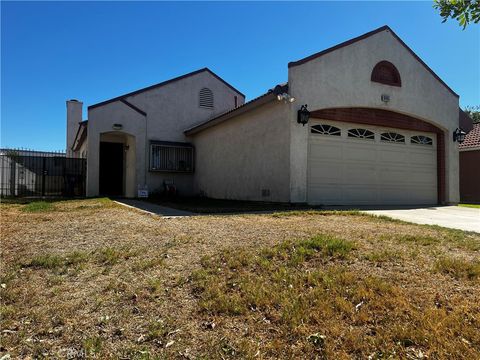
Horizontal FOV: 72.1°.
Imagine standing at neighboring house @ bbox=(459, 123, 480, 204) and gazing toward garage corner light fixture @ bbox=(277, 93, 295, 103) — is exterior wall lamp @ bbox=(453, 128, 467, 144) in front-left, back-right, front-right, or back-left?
front-left

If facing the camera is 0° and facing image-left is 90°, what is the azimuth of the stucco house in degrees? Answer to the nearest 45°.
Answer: approximately 315°

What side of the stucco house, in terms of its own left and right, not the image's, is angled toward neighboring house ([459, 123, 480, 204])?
left
